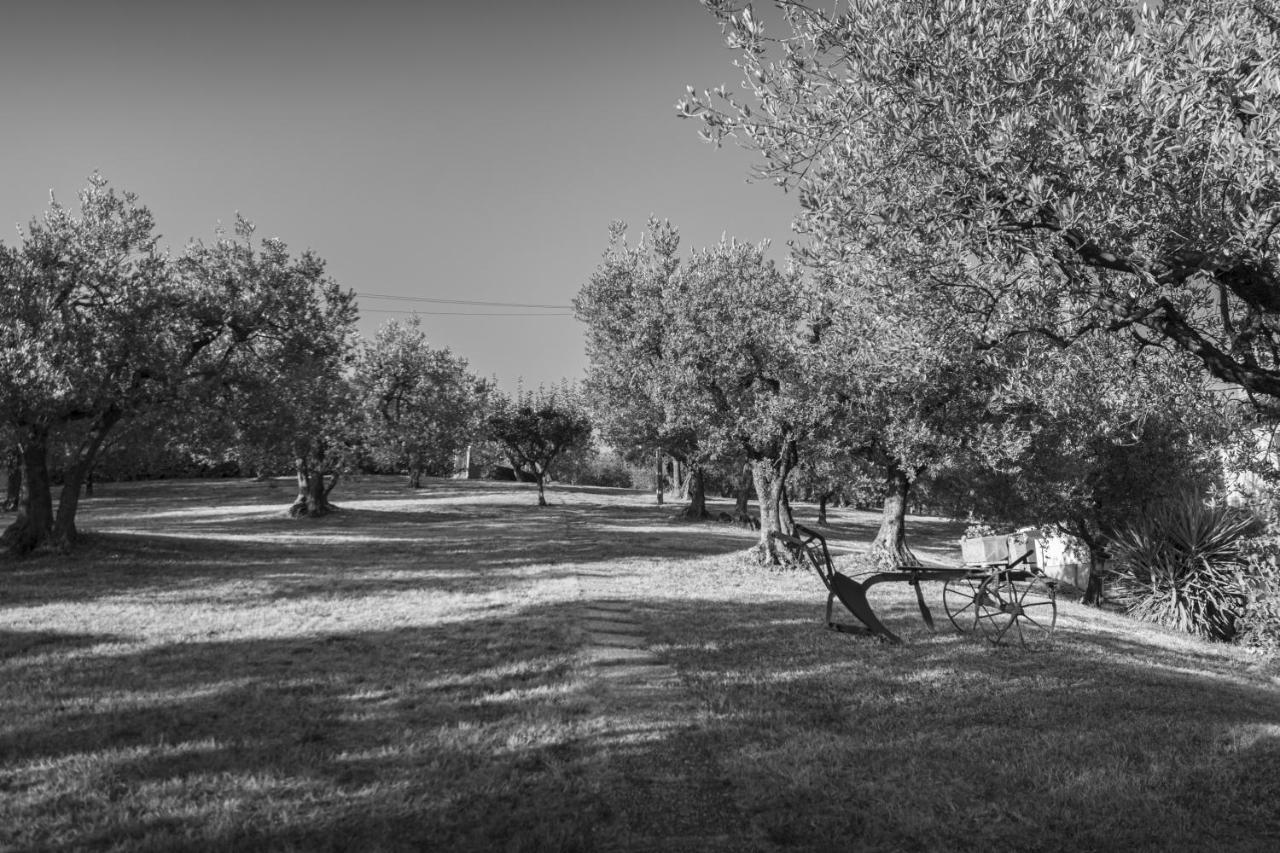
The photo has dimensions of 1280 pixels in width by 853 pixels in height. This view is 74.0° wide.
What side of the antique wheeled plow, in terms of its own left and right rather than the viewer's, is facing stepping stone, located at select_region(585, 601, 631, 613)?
back

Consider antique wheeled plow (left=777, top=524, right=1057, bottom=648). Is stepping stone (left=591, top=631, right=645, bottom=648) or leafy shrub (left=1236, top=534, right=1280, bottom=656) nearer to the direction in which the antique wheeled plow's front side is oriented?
the leafy shrub

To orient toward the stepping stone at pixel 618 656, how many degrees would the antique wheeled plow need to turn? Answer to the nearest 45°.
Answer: approximately 135° to its right

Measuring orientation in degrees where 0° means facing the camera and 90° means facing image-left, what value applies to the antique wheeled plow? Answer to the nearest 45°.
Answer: approximately 270°

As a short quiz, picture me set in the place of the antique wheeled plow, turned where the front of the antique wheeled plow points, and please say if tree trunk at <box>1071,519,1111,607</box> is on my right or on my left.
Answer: on my left

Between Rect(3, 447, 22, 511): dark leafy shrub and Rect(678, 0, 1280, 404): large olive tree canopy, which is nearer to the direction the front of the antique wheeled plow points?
the large olive tree canopy

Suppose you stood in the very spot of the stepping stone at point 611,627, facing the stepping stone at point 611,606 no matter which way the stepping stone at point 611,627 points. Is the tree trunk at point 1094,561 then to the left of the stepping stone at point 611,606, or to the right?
right

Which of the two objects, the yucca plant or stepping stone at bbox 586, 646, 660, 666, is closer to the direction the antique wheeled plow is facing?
the yucca plant

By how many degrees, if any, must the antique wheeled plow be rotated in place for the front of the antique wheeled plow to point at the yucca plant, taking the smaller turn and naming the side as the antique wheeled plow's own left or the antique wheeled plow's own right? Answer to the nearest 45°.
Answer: approximately 45° to the antique wheeled plow's own left

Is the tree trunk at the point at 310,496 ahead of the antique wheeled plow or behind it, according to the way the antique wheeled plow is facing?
behind

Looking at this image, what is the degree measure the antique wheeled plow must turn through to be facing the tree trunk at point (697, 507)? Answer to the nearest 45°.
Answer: approximately 90° to its left

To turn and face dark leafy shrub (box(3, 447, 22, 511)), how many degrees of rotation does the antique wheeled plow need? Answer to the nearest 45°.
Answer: approximately 180°
